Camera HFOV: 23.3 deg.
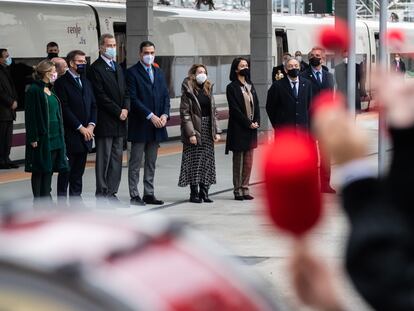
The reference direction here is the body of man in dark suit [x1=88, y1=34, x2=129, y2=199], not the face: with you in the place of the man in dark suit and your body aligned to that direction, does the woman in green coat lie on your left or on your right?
on your right

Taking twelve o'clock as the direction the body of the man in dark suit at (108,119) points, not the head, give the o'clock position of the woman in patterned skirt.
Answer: The woman in patterned skirt is roughly at 10 o'clock from the man in dark suit.

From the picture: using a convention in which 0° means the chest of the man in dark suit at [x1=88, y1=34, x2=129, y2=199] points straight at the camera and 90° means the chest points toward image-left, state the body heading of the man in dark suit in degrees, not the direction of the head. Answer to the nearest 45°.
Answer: approximately 315°

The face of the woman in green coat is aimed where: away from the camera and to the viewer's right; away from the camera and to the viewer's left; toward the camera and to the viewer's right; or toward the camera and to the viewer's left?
toward the camera and to the viewer's right

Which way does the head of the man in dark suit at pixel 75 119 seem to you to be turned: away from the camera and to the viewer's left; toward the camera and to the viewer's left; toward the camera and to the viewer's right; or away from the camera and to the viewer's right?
toward the camera and to the viewer's right

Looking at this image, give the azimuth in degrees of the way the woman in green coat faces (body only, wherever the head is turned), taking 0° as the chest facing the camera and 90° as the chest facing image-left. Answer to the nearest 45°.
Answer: approximately 315°

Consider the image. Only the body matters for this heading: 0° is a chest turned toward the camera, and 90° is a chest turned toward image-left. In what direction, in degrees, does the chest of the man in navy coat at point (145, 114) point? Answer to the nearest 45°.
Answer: approximately 315°

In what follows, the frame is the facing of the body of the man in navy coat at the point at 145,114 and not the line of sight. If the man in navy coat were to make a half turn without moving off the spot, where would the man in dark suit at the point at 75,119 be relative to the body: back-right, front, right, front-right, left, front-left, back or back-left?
left

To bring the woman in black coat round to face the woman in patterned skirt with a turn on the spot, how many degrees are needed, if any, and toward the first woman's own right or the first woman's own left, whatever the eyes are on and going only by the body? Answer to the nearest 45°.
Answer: approximately 90° to the first woman's own right

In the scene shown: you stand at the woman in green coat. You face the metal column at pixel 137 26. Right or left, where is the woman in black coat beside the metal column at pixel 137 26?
right

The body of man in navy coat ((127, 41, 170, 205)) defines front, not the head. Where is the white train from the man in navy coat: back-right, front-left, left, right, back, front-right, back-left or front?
back-left

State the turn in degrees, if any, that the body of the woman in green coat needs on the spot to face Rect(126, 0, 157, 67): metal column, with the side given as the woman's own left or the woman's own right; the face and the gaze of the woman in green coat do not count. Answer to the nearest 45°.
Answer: approximately 135° to the woman's own left

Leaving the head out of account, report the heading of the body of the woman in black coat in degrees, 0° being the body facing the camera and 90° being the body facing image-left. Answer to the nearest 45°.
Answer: approximately 315°

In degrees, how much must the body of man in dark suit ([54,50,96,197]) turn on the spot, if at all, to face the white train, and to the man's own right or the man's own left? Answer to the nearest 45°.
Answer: approximately 135° to the man's own left
